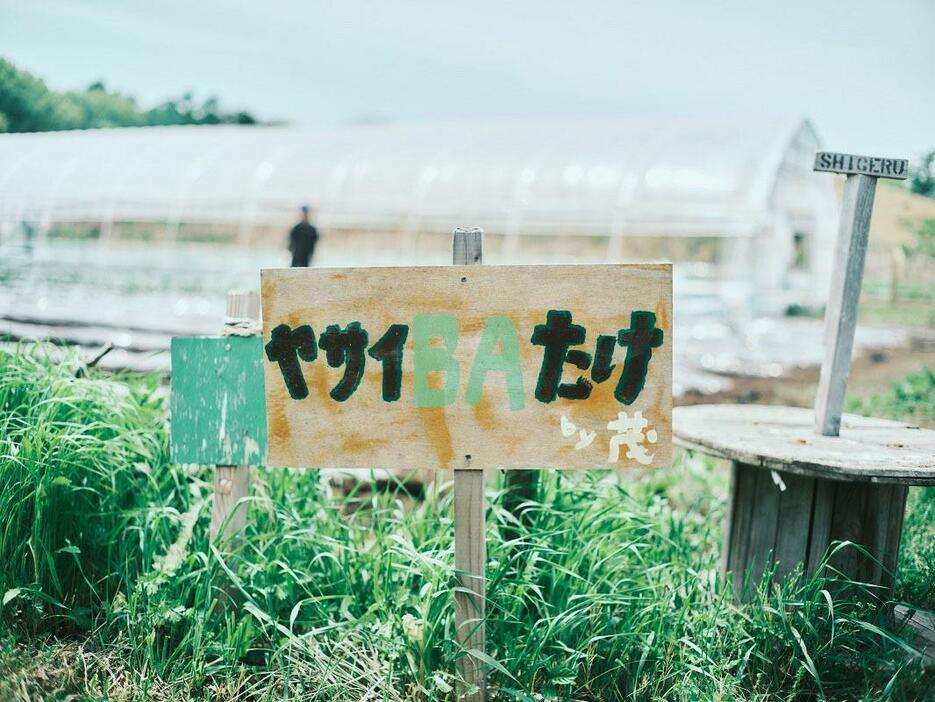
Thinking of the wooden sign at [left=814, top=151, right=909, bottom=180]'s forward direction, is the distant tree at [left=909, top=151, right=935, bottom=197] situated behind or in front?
behind

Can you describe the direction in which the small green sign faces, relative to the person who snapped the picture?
facing the viewer

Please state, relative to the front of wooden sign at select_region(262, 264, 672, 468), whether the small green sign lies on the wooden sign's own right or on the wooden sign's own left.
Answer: on the wooden sign's own right

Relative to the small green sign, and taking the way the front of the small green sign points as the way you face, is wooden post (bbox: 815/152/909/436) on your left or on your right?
on your left

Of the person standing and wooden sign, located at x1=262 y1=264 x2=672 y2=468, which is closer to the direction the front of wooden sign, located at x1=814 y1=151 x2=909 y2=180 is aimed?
the wooden sign

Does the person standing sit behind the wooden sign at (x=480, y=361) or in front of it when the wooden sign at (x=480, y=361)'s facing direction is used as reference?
behind

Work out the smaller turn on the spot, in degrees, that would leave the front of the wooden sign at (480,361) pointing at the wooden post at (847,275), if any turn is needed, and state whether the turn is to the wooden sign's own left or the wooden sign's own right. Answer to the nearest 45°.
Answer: approximately 135° to the wooden sign's own left

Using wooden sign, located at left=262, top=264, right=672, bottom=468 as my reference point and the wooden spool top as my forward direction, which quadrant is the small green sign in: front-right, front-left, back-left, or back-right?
back-left

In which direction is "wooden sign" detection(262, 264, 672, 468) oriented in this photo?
toward the camera

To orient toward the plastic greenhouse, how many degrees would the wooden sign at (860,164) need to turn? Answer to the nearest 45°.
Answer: approximately 135° to its right

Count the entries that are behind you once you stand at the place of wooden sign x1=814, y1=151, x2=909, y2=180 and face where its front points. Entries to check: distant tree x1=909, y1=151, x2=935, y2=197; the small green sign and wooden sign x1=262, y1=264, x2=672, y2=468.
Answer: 1

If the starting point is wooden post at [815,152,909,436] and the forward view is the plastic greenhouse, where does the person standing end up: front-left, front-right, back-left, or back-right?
front-left

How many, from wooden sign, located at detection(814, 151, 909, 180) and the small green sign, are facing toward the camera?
2
